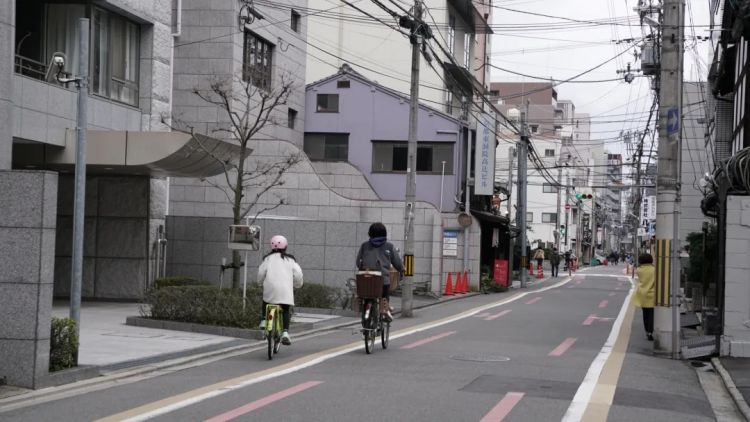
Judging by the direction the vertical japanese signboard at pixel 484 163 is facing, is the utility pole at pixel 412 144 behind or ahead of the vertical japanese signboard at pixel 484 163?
ahead

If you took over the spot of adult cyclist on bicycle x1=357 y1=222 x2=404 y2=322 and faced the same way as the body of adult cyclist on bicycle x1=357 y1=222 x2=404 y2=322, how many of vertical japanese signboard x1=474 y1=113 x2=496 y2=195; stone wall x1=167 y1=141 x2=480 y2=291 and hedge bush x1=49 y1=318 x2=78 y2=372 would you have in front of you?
2

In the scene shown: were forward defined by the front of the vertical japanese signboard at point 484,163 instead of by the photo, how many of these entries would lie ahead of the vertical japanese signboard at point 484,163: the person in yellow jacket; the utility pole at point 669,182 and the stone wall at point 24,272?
3

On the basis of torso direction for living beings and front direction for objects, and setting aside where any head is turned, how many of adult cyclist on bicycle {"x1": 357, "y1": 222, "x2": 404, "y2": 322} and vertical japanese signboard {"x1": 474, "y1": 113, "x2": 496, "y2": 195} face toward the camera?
1

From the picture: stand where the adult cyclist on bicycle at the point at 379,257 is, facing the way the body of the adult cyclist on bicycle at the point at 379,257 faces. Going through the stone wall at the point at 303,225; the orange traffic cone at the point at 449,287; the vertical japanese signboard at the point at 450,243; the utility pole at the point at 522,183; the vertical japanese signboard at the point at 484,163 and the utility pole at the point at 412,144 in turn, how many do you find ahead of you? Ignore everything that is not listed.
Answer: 6

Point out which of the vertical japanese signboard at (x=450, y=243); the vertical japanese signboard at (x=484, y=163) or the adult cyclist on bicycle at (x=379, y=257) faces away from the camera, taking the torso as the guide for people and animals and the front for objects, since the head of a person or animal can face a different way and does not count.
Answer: the adult cyclist on bicycle

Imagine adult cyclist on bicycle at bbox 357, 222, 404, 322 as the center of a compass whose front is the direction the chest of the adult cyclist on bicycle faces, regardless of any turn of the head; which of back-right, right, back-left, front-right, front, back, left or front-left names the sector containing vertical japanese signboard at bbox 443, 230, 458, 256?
front

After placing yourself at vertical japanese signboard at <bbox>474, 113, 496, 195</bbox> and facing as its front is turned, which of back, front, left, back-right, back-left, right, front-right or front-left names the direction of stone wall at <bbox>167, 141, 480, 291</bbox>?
front-right

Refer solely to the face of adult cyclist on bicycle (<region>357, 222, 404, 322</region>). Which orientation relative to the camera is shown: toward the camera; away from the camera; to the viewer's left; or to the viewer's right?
away from the camera

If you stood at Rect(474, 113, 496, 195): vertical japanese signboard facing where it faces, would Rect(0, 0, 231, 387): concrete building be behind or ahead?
ahead

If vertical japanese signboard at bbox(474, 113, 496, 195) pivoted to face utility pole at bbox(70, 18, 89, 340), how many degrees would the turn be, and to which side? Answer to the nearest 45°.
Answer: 0° — it already faces it

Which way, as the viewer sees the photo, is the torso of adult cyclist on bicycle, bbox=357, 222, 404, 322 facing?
away from the camera

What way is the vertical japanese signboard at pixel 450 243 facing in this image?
toward the camera
